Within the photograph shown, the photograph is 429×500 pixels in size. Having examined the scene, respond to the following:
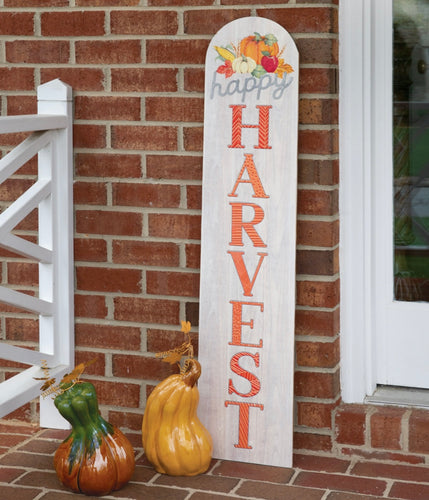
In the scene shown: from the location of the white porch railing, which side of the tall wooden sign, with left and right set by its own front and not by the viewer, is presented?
right

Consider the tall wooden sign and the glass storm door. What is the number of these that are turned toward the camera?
2

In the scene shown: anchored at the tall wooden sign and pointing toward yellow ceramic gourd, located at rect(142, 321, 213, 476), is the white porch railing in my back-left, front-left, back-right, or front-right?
front-right

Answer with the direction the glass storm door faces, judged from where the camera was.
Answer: facing the viewer

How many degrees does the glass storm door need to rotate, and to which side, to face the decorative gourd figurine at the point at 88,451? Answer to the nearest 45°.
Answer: approximately 45° to its right

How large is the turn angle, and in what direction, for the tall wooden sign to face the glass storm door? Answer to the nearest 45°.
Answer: approximately 90° to its left

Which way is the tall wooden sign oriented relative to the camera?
toward the camera

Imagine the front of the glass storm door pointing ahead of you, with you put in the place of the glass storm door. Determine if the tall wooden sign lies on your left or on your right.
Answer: on your right
